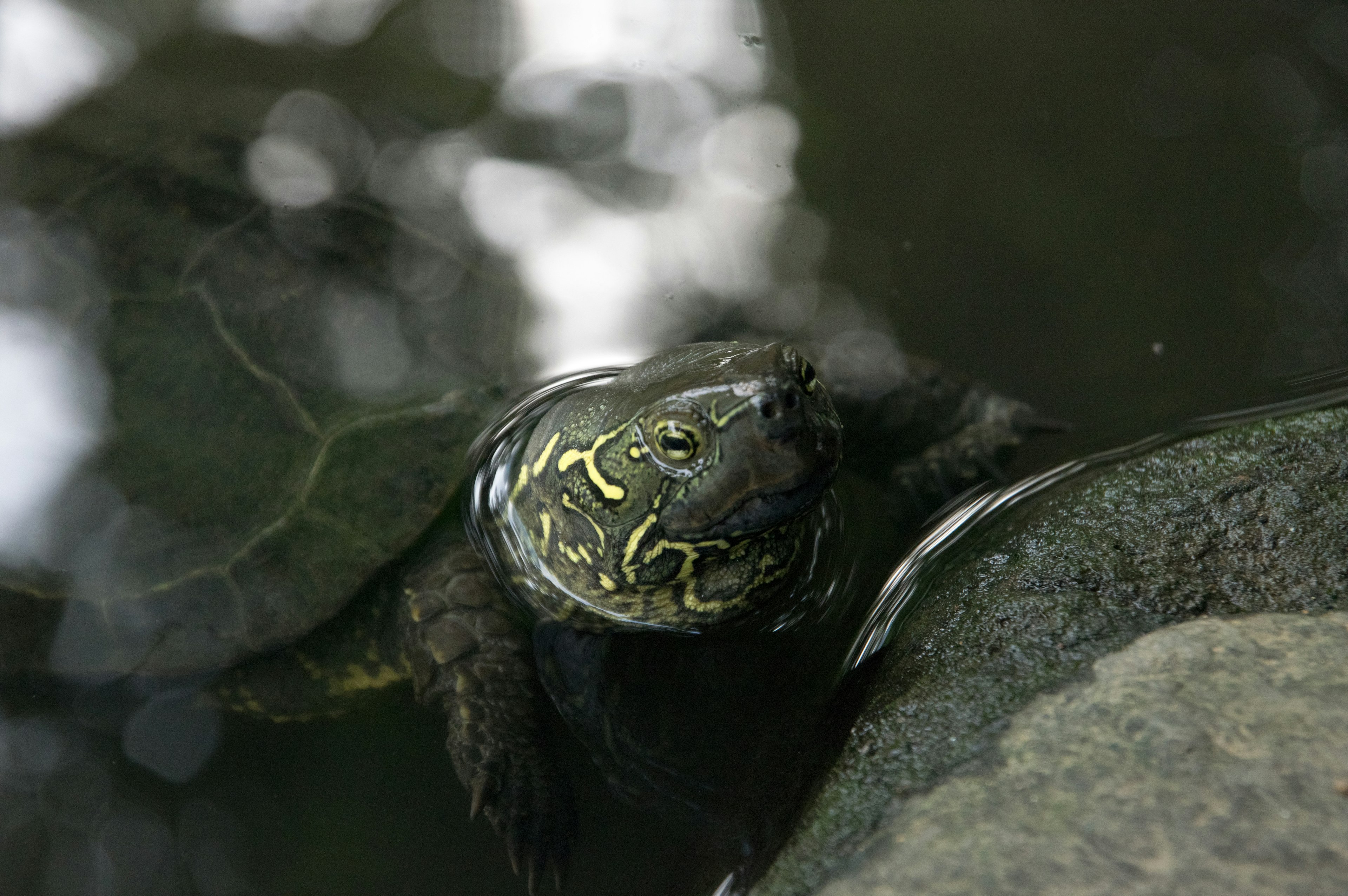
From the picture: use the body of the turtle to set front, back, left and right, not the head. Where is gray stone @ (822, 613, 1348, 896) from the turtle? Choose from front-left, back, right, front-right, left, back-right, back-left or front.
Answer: front

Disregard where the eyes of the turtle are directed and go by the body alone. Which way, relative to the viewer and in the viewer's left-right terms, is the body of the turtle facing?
facing the viewer and to the right of the viewer
